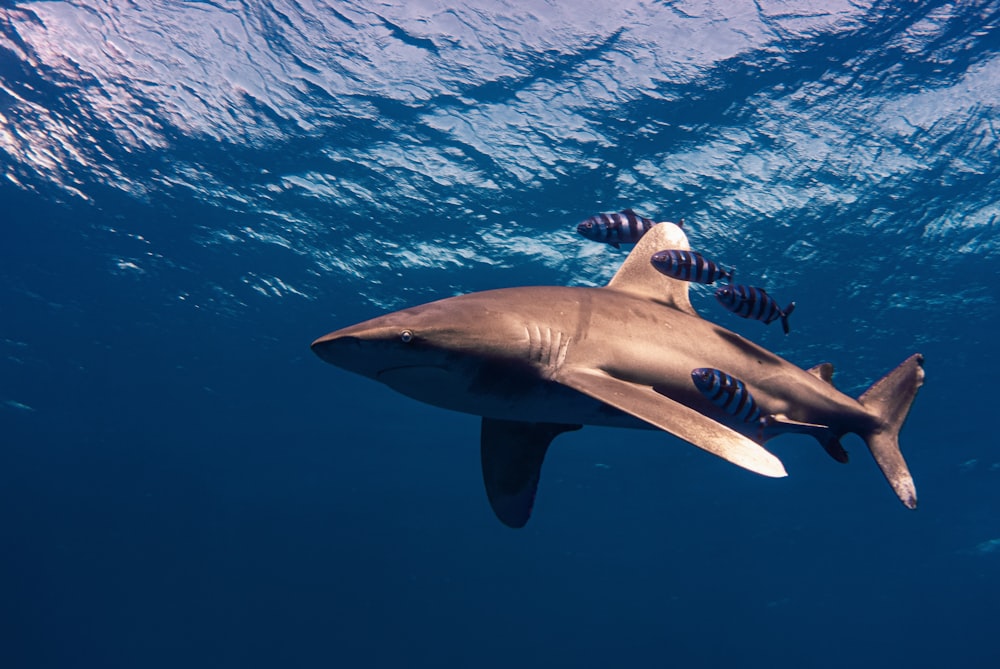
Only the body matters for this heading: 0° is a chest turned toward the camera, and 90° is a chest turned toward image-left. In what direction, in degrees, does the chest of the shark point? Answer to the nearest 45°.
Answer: approximately 90°

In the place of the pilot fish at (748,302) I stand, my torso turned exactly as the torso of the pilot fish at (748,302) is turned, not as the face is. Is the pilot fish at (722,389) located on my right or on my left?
on my left

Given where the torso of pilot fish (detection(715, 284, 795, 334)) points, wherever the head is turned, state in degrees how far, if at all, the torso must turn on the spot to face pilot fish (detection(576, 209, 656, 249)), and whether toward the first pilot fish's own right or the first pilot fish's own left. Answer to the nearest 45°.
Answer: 0° — it already faces it

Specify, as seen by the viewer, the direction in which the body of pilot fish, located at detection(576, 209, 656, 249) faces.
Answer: to the viewer's left

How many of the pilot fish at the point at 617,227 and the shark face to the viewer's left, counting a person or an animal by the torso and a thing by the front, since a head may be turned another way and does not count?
2

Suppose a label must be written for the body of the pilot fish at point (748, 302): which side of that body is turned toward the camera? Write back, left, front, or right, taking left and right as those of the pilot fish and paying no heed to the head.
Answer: left

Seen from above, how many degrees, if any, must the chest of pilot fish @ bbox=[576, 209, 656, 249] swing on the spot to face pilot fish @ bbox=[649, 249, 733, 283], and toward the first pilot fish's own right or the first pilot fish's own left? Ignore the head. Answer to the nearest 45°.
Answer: approximately 135° to the first pilot fish's own left
